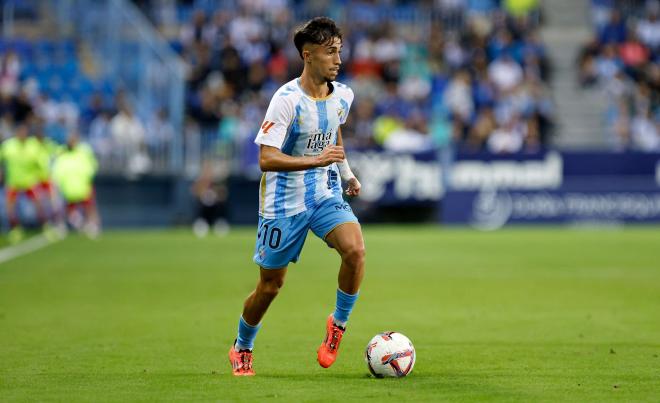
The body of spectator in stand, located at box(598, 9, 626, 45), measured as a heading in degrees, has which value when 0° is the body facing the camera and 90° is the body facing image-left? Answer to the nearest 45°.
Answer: approximately 0°
